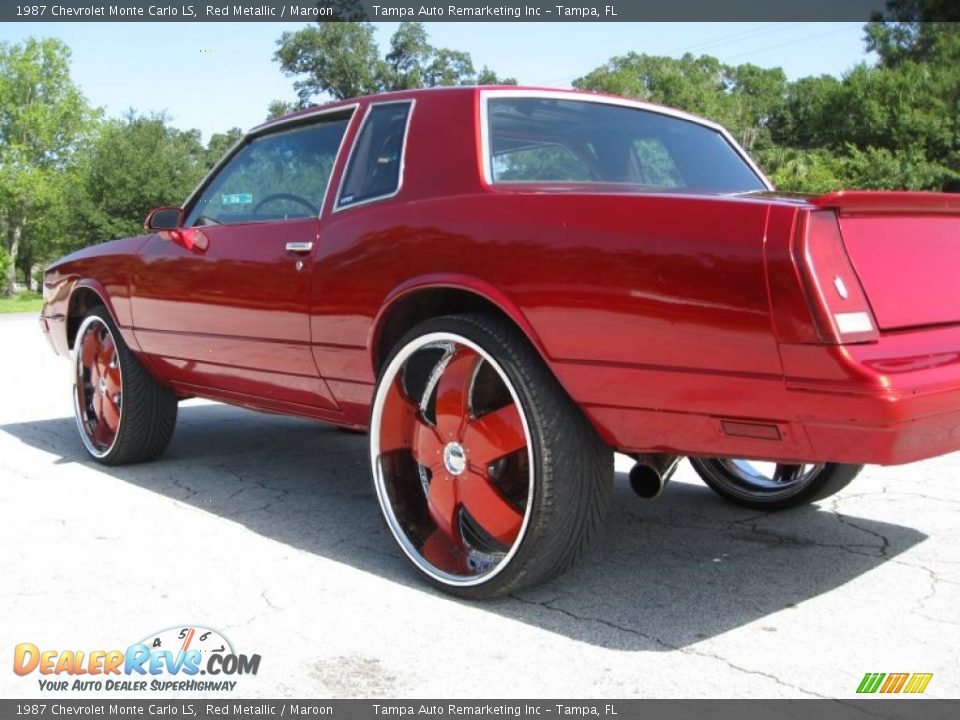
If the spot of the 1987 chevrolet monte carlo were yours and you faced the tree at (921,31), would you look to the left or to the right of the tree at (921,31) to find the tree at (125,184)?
left

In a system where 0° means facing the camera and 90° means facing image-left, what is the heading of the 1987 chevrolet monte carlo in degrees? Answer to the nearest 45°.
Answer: approximately 135°

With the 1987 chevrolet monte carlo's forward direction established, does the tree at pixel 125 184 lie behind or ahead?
ahead

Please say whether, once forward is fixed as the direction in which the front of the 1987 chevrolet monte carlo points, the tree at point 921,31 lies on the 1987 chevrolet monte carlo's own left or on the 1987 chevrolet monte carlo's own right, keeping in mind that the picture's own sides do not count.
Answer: on the 1987 chevrolet monte carlo's own right
